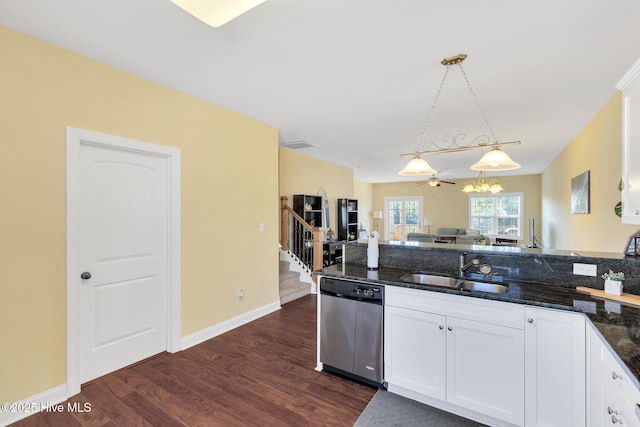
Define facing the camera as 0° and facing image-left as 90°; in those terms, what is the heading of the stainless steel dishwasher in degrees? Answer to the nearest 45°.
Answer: approximately 45°

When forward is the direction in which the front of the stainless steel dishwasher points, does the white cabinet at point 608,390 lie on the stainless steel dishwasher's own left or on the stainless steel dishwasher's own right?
on the stainless steel dishwasher's own left

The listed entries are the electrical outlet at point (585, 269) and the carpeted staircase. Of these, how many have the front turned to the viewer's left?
0

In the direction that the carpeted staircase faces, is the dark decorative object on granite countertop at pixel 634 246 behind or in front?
in front

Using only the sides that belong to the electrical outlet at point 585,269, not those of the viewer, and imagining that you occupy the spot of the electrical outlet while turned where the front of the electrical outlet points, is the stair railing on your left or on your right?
on your right

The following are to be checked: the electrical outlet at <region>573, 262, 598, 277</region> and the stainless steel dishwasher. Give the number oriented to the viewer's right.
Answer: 0

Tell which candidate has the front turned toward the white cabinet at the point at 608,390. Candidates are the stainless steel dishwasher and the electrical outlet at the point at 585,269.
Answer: the electrical outlet

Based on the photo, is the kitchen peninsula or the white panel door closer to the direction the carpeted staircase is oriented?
the kitchen peninsula

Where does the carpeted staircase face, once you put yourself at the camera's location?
facing the viewer and to the right of the viewer

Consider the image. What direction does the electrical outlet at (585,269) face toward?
toward the camera

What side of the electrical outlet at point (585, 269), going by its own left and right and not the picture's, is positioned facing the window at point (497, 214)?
back

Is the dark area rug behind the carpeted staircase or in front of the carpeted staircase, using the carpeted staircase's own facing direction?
in front

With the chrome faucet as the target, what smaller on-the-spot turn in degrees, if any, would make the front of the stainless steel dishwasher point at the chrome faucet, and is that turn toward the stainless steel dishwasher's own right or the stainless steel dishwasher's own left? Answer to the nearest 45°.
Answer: approximately 135° to the stainless steel dishwasher's own left
